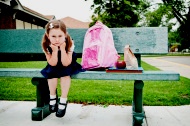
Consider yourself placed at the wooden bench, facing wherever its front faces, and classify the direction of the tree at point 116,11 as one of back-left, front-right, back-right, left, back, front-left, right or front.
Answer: back

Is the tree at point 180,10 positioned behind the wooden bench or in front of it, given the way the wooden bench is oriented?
behind

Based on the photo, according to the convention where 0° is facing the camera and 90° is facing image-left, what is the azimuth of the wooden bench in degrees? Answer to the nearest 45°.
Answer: approximately 0°

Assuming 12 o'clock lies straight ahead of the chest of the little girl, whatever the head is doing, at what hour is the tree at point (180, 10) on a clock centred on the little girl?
The tree is roughly at 7 o'clock from the little girl.

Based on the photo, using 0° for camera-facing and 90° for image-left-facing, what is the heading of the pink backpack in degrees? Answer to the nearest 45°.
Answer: approximately 45°

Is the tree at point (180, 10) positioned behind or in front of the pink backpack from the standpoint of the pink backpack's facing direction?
behind

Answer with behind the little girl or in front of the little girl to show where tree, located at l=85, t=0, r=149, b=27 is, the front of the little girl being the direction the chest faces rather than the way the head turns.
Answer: behind
